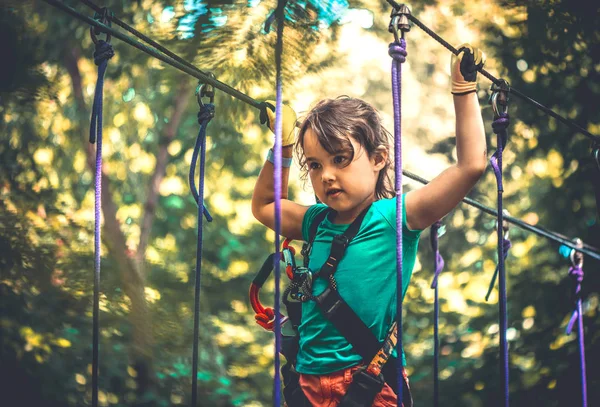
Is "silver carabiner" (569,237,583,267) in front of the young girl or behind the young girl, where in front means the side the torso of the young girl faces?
behind

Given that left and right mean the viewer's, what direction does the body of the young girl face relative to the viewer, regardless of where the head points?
facing the viewer and to the left of the viewer

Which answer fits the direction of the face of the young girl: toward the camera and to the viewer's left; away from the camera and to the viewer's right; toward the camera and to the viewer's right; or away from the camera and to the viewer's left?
toward the camera and to the viewer's left
